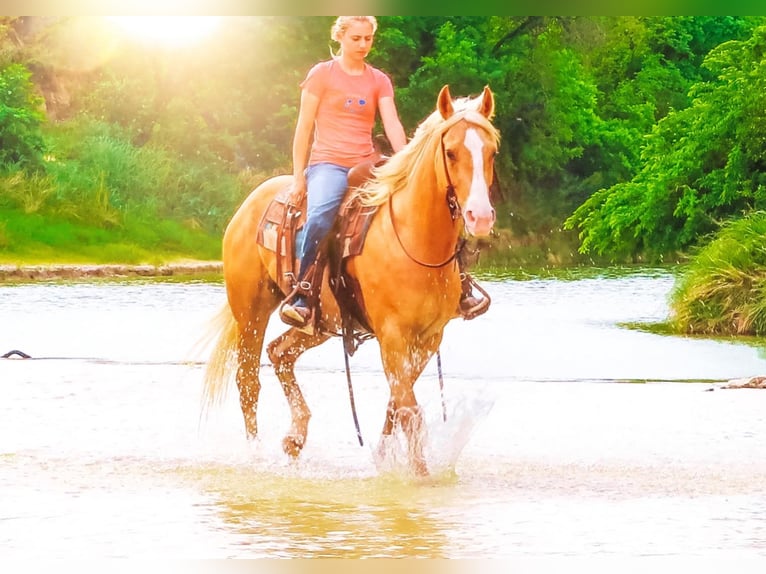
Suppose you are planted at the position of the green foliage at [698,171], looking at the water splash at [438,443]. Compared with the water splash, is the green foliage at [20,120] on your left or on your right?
right

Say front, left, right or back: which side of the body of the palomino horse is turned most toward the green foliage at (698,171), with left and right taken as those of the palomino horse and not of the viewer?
left

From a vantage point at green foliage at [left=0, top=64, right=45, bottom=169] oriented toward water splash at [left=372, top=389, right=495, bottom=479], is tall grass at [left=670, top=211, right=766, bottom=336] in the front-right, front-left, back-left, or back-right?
front-left

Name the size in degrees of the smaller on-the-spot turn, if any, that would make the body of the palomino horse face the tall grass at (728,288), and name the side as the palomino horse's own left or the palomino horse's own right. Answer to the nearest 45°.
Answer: approximately 90° to the palomino horse's own left

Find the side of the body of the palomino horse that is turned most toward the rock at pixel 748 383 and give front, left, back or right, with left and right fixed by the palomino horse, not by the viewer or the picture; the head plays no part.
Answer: left

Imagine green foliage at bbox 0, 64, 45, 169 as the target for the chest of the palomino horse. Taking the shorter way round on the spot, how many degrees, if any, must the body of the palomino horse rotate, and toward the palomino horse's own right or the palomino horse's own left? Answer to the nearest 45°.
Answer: approximately 180°

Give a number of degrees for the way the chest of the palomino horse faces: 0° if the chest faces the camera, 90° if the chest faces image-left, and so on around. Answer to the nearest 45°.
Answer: approximately 315°
